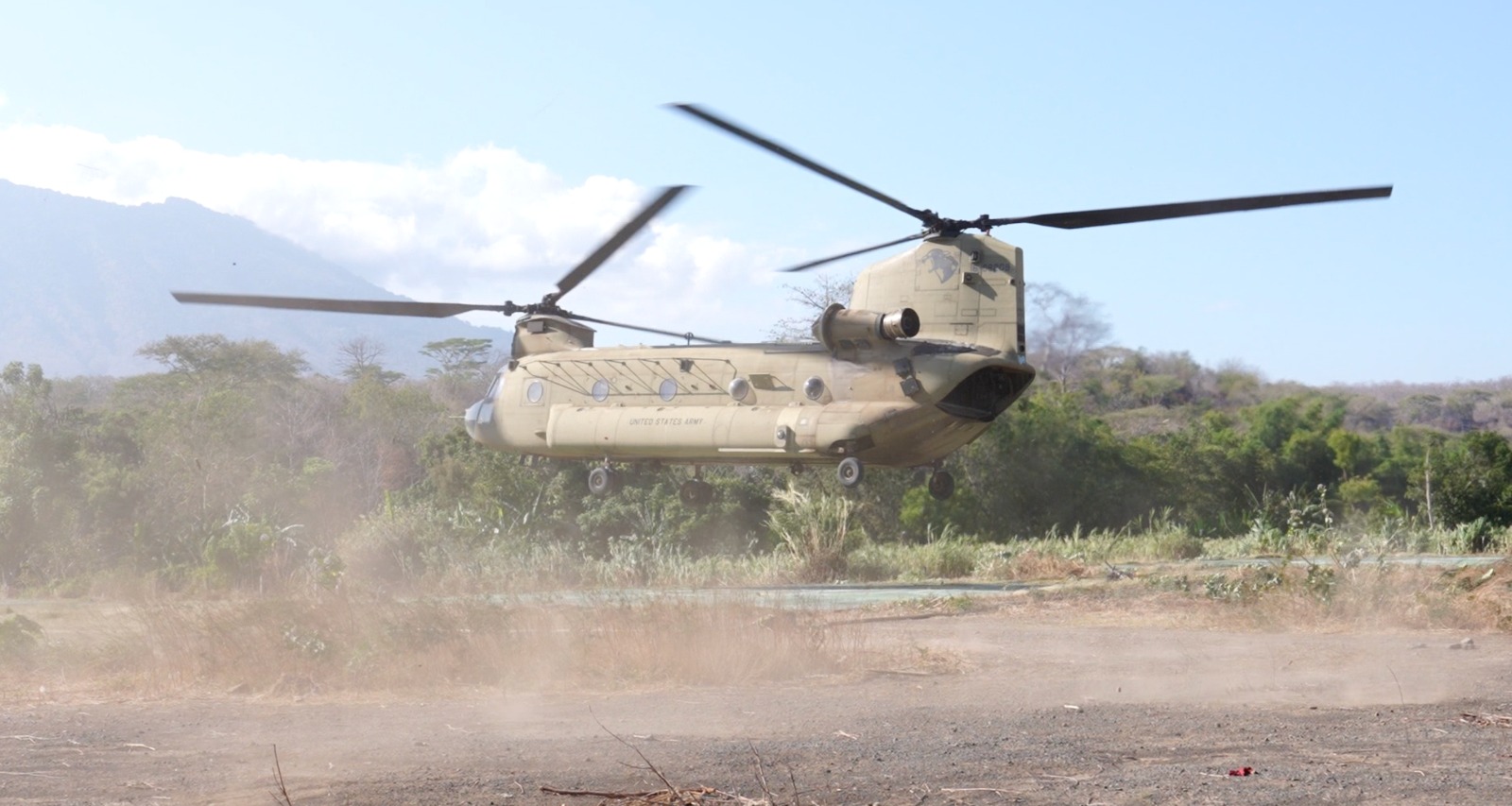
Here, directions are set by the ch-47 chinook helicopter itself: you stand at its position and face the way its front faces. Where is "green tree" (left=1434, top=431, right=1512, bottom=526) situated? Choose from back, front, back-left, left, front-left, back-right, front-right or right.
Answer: right

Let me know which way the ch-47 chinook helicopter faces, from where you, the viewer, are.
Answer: facing away from the viewer and to the left of the viewer
